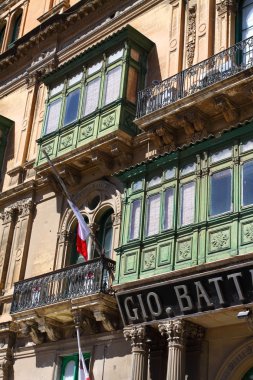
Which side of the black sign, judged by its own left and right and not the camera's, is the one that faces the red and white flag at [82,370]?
right
